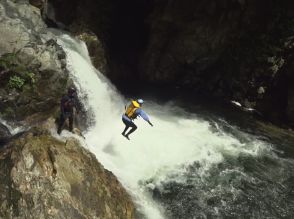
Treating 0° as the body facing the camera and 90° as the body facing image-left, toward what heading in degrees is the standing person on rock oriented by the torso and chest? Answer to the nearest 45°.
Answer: approximately 315°
